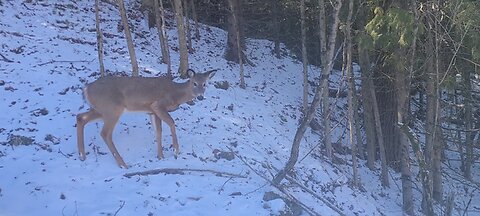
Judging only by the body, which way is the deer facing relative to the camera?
to the viewer's right

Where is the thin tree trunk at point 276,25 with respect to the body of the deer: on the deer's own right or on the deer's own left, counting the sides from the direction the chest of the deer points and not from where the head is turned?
on the deer's own left

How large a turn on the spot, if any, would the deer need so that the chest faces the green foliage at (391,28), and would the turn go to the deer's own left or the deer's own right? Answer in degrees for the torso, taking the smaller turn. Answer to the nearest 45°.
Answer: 0° — it already faces it

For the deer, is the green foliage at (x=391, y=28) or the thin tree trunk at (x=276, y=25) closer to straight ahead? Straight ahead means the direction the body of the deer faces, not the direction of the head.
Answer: the green foliage

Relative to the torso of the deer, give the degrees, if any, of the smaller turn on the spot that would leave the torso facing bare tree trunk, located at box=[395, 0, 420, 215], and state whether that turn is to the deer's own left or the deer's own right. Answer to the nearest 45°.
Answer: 0° — it already faces it

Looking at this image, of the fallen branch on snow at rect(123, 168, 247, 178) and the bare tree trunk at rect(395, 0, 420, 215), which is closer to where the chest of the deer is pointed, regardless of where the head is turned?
the bare tree trunk

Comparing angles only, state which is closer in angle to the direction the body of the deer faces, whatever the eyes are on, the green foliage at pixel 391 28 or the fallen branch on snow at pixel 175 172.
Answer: the green foliage
